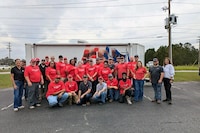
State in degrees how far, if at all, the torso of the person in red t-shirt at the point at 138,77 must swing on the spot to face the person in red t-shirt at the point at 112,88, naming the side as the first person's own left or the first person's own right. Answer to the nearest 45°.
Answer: approximately 90° to the first person's own right

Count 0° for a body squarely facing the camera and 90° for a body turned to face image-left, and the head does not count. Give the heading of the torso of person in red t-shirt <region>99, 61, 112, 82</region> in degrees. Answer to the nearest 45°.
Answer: approximately 0°

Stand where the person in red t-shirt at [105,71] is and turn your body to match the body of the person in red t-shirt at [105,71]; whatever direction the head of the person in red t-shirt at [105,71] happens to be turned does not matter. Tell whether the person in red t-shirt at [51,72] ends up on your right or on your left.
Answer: on your right

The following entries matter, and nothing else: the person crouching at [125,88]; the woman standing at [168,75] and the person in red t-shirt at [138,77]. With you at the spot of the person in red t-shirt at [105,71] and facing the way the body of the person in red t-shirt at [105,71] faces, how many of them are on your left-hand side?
3

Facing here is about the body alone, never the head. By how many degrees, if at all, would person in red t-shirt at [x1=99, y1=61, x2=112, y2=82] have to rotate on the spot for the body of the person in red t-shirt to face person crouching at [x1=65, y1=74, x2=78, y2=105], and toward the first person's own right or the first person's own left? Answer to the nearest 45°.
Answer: approximately 45° to the first person's own right

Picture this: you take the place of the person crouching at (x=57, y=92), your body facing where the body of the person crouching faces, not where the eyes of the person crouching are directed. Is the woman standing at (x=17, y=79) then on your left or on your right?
on your right

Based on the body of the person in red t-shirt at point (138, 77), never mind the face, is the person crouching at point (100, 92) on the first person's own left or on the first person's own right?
on the first person's own right

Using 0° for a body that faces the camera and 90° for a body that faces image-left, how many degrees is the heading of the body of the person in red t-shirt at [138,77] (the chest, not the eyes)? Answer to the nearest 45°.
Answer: approximately 0°

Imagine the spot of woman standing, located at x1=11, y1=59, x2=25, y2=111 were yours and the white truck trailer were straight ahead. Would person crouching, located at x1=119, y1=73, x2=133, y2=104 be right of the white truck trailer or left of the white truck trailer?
right

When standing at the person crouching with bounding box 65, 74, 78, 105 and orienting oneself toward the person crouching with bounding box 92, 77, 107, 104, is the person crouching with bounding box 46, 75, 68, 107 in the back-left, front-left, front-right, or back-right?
back-right
